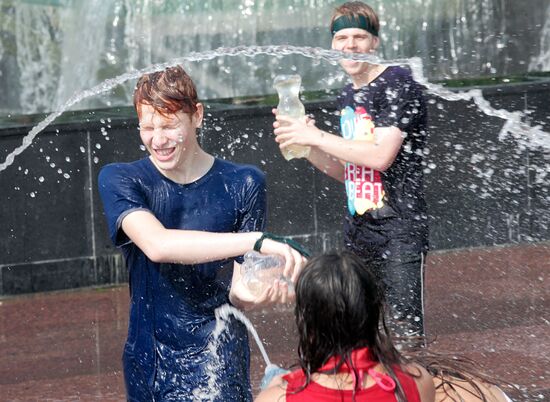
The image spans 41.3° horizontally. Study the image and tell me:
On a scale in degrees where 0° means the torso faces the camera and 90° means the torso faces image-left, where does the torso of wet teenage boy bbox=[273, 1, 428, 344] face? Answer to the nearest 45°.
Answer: approximately 45°

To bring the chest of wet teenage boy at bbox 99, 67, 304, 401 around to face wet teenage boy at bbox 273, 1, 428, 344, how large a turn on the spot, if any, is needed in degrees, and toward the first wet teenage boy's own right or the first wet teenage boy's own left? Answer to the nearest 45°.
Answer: approximately 135° to the first wet teenage boy's own left

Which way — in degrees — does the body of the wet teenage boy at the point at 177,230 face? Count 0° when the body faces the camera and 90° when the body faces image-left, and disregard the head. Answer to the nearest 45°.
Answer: approximately 0°

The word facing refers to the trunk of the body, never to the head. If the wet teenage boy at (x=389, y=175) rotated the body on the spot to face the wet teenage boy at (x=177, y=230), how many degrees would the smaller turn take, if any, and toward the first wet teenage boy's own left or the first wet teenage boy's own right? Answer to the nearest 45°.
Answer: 0° — they already face them
